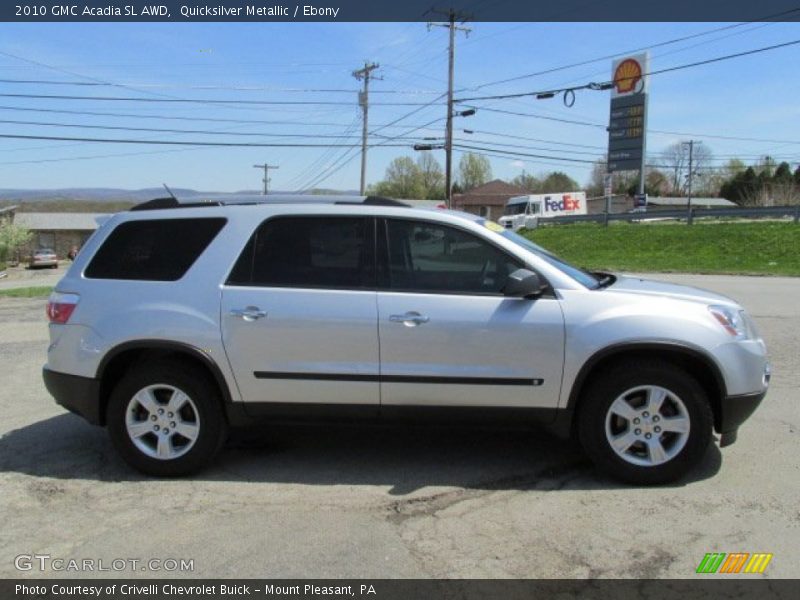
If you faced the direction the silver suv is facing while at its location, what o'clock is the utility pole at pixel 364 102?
The utility pole is roughly at 9 o'clock from the silver suv.

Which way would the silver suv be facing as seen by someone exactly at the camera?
facing to the right of the viewer

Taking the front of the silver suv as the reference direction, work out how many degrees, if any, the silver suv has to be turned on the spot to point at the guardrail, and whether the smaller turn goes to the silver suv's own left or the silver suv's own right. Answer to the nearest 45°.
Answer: approximately 45° to the silver suv's own left
